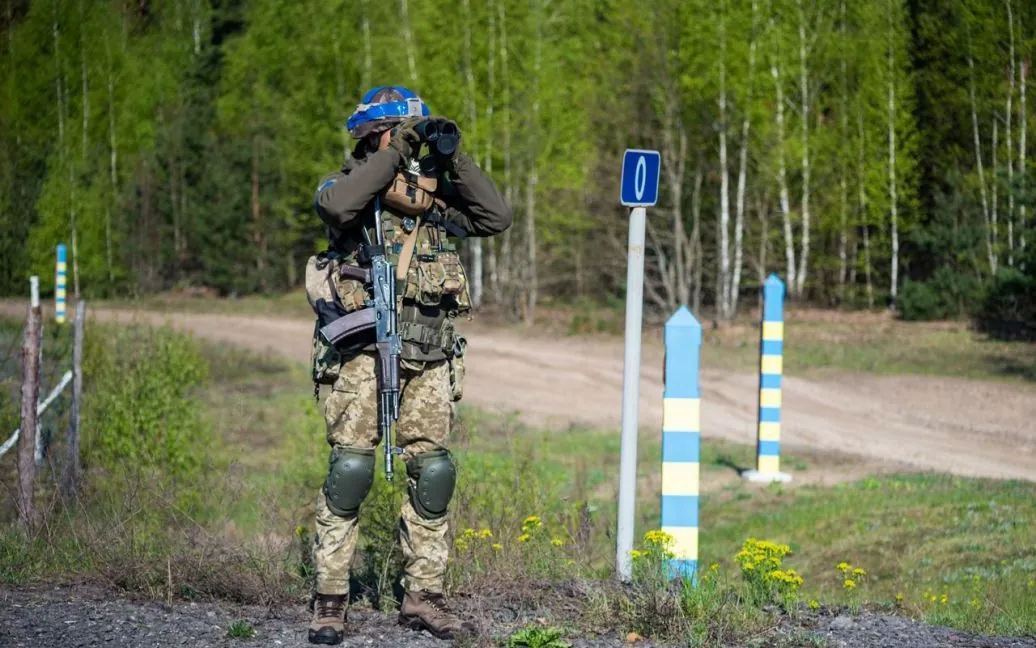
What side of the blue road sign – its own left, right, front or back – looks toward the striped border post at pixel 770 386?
back

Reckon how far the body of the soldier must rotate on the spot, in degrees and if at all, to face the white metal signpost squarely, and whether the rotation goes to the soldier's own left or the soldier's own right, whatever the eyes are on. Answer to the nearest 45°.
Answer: approximately 90° to the soldier's own left

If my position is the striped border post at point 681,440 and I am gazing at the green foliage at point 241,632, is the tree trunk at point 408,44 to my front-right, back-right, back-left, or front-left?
back-right

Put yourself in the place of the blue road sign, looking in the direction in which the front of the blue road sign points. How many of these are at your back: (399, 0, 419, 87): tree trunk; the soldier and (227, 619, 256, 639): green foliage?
1

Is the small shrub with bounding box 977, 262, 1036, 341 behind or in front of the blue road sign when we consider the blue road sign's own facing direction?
behind

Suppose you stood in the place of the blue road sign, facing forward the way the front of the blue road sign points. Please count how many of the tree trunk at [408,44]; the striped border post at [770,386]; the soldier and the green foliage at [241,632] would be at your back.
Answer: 2

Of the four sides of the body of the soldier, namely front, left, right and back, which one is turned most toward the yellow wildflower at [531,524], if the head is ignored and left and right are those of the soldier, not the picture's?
left

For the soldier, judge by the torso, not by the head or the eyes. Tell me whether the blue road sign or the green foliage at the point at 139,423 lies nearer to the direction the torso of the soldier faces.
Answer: the blue road sign

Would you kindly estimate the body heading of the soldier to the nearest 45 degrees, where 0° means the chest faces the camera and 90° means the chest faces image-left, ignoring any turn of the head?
approximately 315°

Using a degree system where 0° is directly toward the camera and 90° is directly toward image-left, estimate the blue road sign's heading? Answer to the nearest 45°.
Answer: approximately 0°

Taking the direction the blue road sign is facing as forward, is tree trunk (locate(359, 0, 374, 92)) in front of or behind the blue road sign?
behind

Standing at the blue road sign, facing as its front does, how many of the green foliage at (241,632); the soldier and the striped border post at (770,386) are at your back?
1
